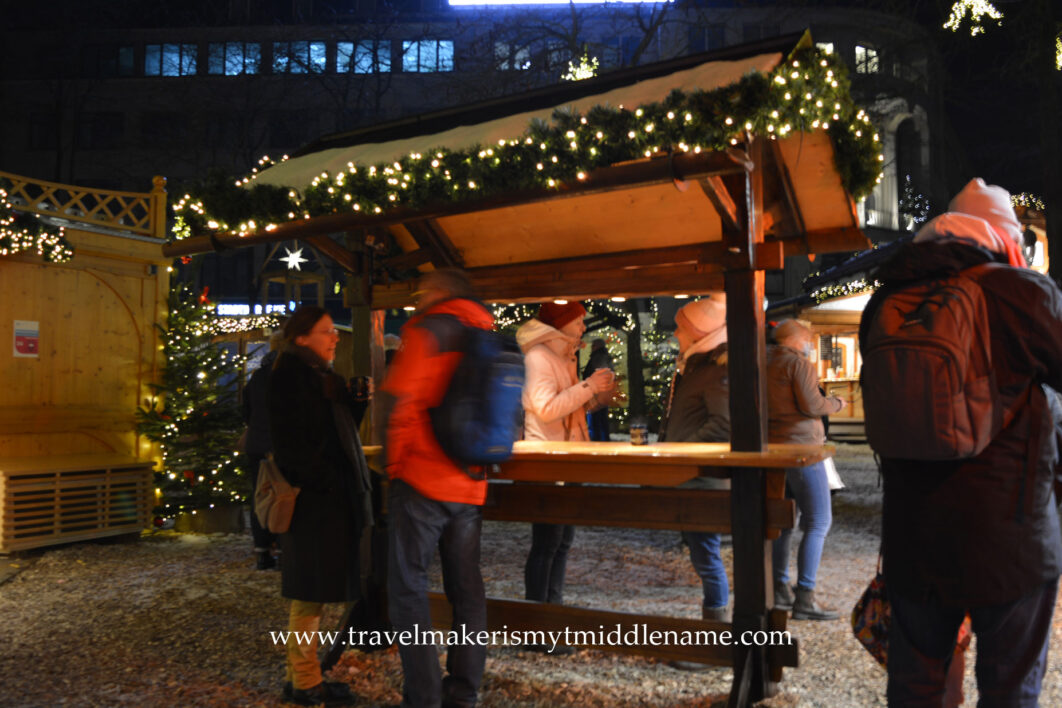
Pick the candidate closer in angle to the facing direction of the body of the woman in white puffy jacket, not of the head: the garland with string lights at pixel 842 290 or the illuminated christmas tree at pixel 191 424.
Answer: the garland with string lights

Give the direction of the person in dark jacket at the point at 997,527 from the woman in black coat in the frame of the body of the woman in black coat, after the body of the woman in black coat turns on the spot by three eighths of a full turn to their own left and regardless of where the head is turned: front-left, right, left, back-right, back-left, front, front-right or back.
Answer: back

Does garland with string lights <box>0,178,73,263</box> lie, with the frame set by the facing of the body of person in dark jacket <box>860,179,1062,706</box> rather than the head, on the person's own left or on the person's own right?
on the person's own left

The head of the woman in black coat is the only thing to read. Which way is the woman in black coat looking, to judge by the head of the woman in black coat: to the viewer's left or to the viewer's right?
to the viewer's right

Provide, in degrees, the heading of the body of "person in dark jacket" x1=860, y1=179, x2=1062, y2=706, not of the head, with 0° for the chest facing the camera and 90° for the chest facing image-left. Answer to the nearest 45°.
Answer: approximately 225°

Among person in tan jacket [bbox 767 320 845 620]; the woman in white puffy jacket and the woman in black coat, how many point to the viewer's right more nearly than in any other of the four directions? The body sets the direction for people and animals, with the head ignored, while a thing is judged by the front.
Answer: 3

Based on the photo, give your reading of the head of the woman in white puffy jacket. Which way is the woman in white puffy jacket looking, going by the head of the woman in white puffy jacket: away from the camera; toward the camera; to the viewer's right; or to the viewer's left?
to the viewer's right

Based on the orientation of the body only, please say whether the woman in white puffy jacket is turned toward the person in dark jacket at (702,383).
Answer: yes

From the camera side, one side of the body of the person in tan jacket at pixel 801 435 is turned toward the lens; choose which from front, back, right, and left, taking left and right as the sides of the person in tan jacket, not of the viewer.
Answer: right

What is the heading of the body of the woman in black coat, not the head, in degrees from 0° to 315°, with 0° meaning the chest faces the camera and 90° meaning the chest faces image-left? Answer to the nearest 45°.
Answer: approximately 270°

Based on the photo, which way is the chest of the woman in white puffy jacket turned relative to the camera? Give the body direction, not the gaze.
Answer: to the viewer's right

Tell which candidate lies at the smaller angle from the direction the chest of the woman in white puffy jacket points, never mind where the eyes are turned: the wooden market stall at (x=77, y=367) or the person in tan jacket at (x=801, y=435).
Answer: the person in tan jacket

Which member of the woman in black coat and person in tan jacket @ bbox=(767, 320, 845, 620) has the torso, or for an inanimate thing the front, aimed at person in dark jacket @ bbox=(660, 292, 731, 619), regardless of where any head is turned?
the woman in black coat
